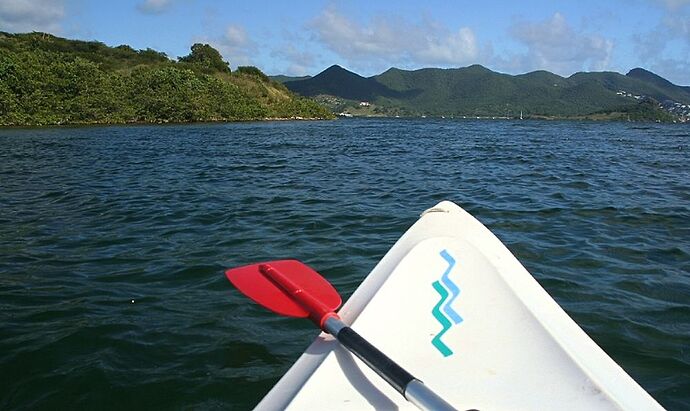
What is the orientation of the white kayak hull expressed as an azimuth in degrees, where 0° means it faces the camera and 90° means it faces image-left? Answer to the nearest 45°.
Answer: approximately 180°
